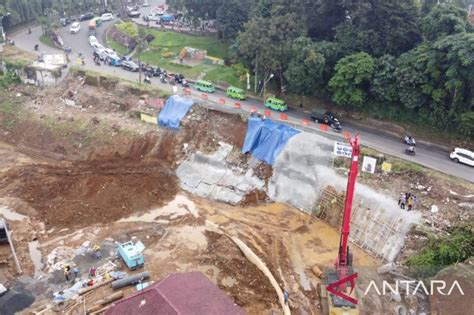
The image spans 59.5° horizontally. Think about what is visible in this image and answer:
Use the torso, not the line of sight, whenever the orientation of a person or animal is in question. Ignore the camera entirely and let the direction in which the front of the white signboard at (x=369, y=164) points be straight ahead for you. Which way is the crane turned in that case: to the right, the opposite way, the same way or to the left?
the opposite way

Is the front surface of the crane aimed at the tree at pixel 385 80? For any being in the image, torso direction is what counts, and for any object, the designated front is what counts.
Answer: yes

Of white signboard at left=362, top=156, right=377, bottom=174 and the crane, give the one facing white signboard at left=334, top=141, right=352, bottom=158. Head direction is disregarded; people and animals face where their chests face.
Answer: the crane

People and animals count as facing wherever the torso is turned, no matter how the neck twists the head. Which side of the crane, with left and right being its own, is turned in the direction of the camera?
back

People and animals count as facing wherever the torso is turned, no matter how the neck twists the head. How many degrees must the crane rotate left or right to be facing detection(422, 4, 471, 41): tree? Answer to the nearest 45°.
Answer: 0° — it already faces it

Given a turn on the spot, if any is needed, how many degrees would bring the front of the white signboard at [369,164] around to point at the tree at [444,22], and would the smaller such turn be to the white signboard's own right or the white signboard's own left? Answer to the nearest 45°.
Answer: approximately 180°

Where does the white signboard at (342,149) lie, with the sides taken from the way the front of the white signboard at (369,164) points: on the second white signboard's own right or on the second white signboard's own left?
on the second white signboard's own right

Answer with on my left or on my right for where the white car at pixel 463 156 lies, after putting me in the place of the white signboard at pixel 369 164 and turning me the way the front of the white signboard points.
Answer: on my left
